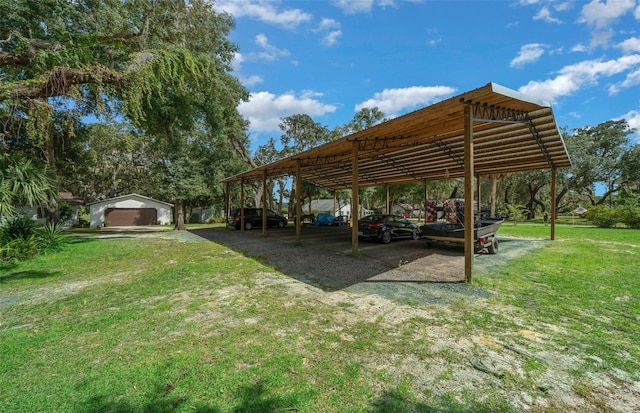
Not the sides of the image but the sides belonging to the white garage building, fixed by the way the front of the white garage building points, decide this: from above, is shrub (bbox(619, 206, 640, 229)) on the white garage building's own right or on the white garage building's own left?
on the white garage building's own left

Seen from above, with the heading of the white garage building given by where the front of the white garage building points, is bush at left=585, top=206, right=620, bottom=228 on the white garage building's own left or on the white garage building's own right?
on the white garage building's own left

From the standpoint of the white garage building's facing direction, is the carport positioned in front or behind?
in front

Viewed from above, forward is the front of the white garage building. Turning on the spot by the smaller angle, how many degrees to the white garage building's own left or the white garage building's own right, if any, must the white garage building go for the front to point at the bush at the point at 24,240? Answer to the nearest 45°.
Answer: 0° — it already faces it

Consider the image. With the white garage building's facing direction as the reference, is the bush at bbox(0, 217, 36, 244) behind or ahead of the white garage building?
ahead

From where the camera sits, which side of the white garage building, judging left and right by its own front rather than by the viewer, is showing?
front
